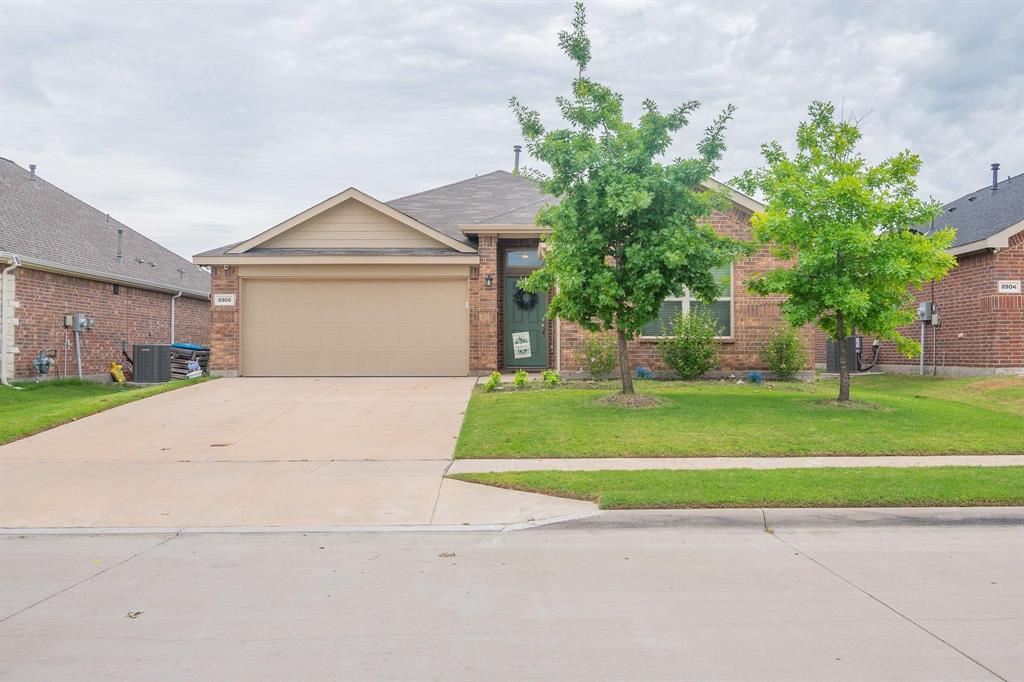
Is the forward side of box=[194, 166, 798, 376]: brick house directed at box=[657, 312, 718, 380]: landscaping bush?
no

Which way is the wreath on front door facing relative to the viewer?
toward the camera

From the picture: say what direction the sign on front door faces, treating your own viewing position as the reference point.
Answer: facing the viewer

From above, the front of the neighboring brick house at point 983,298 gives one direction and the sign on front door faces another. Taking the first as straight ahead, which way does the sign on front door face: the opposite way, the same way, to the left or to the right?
the same way

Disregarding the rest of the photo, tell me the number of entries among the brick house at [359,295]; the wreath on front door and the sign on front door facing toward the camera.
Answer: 3

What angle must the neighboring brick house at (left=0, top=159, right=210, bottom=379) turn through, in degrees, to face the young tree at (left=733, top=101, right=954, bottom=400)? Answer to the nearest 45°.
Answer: approximately 90° to its left

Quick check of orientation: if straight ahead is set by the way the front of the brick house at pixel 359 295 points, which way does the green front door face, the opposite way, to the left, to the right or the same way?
the same way

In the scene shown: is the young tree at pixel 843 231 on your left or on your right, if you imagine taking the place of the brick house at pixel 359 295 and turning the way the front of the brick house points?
on your left

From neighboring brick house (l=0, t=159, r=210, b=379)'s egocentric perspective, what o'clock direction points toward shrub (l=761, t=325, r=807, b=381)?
The shrub is roughly at 9 o'clock from the neighboring brick house.

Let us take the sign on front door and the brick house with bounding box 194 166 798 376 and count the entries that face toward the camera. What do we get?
2

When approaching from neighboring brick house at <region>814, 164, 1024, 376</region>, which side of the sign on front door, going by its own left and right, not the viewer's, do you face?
left

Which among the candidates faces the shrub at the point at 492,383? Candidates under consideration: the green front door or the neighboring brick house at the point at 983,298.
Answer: the green front door

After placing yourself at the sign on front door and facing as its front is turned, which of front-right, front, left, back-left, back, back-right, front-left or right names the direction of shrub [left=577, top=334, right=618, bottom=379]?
front-left

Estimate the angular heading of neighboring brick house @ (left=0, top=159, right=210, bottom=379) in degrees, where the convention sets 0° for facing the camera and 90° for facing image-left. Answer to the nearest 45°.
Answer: approximately 45°

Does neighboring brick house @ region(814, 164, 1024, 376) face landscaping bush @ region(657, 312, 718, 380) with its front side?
no

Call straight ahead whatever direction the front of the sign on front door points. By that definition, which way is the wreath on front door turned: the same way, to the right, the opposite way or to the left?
the same way

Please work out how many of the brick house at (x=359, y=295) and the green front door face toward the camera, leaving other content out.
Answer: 2

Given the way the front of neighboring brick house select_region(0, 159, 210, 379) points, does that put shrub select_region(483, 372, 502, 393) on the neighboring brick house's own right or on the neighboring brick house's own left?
on the neighboring brick house's own left

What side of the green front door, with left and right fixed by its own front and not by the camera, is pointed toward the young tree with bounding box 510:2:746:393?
front

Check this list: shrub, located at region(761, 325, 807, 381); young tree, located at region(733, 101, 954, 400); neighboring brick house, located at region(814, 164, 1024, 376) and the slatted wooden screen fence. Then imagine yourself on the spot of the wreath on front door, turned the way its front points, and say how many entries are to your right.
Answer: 1

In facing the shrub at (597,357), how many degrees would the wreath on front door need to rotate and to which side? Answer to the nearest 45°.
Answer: approximately 45° to its left
